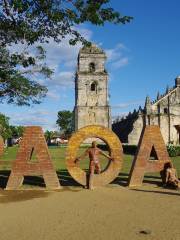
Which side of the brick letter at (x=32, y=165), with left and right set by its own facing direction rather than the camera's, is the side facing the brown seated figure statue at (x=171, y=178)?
left

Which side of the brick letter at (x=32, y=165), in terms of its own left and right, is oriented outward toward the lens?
front

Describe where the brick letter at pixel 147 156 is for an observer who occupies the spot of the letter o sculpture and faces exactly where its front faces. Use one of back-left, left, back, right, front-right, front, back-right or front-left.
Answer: left

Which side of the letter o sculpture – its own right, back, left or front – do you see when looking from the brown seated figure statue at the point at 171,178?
left

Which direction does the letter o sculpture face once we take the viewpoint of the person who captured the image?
facing the viewer

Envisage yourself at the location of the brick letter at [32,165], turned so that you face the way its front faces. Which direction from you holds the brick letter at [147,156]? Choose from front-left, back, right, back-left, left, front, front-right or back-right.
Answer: left

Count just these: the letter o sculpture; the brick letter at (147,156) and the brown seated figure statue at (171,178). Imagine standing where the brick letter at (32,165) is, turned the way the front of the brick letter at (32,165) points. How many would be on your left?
3

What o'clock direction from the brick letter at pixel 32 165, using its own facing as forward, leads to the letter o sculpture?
The letter o sculpture is roughly at 9 o'clock from the brick letter.

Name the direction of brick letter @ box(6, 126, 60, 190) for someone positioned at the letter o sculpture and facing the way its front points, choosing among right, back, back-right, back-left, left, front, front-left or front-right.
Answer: right

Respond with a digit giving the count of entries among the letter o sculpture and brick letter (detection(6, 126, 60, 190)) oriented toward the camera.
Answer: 2

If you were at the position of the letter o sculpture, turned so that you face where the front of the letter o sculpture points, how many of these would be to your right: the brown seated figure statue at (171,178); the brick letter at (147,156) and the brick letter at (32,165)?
1
